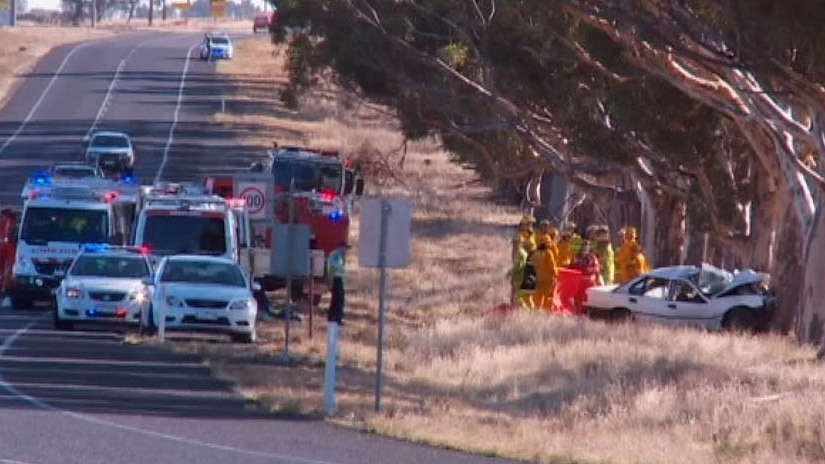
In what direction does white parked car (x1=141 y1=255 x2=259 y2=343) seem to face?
toward the camera

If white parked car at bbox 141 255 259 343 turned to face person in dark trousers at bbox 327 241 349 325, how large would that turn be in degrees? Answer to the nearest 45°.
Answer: approximately 135° to its left

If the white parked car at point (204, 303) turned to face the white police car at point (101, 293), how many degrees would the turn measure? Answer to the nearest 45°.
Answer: approximately 135° to its right

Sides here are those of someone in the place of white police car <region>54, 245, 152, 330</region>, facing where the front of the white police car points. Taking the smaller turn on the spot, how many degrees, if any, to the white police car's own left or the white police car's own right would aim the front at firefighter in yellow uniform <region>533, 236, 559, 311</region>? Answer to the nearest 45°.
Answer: approximately 90° to the white police car's own left

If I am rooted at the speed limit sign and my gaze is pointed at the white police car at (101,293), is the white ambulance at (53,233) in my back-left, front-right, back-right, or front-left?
front-right

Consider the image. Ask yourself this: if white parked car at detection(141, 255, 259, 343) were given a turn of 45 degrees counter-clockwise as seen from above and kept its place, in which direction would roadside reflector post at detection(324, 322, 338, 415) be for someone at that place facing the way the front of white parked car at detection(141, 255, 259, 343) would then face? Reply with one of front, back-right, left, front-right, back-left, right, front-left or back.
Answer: front-right

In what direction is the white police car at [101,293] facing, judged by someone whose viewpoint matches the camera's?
facing the viewer

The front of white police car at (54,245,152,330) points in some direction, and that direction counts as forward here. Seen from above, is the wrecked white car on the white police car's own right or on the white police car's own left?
on the white police car's own left

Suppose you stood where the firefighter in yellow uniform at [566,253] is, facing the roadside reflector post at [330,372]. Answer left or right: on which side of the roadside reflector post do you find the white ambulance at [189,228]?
right

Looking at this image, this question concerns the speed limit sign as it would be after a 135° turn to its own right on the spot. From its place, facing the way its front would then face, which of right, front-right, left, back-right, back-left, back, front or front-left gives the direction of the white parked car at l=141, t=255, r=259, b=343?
back-left

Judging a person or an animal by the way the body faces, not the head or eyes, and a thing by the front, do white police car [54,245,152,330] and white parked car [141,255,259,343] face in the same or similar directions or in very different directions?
same or similar directions

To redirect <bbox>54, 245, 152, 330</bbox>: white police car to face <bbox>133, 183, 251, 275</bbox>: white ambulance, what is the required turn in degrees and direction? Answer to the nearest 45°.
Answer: approximately 135° to its left

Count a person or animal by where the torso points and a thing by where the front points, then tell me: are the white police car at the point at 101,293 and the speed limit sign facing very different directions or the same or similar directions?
same or similar directions

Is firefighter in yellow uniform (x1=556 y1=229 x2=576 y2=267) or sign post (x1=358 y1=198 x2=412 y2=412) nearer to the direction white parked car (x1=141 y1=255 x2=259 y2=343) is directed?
the sign post

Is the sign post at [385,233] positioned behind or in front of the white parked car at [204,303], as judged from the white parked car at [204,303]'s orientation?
in front

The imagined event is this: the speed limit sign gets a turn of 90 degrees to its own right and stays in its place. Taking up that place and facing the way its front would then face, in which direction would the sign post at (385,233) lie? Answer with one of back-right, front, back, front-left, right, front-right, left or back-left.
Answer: left

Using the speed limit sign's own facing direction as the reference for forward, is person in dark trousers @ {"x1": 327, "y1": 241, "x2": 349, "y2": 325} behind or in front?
in front

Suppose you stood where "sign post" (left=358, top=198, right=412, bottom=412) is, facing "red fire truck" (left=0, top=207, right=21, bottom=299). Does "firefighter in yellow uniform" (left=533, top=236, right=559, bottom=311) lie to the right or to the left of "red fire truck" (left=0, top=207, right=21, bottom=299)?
right
